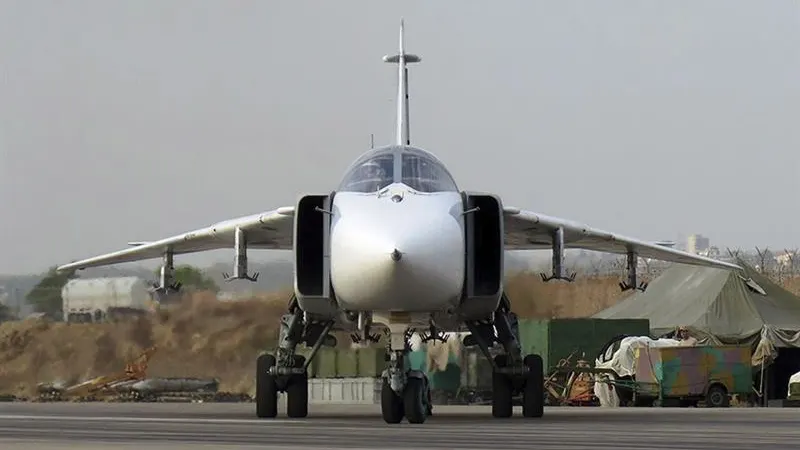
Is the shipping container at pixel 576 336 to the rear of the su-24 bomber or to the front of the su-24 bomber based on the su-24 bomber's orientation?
to the rear

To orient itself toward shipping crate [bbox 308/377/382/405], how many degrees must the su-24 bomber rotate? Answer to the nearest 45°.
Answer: approximately 180°

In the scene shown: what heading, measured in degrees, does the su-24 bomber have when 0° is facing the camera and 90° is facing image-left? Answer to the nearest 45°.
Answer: approximately 0°

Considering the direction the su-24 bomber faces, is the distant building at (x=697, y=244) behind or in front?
behind

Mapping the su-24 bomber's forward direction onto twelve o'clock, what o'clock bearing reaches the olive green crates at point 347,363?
The olive green crates is roughly at 6 o'clock from the su-24 bomber.

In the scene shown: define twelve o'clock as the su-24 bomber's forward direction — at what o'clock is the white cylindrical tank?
The white cylindrical tank is roughly at 5 o'clock from the su-24 bomber.

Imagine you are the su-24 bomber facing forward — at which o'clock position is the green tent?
The green tent is roughly at 7 o'clock from the su-24 bomber.
